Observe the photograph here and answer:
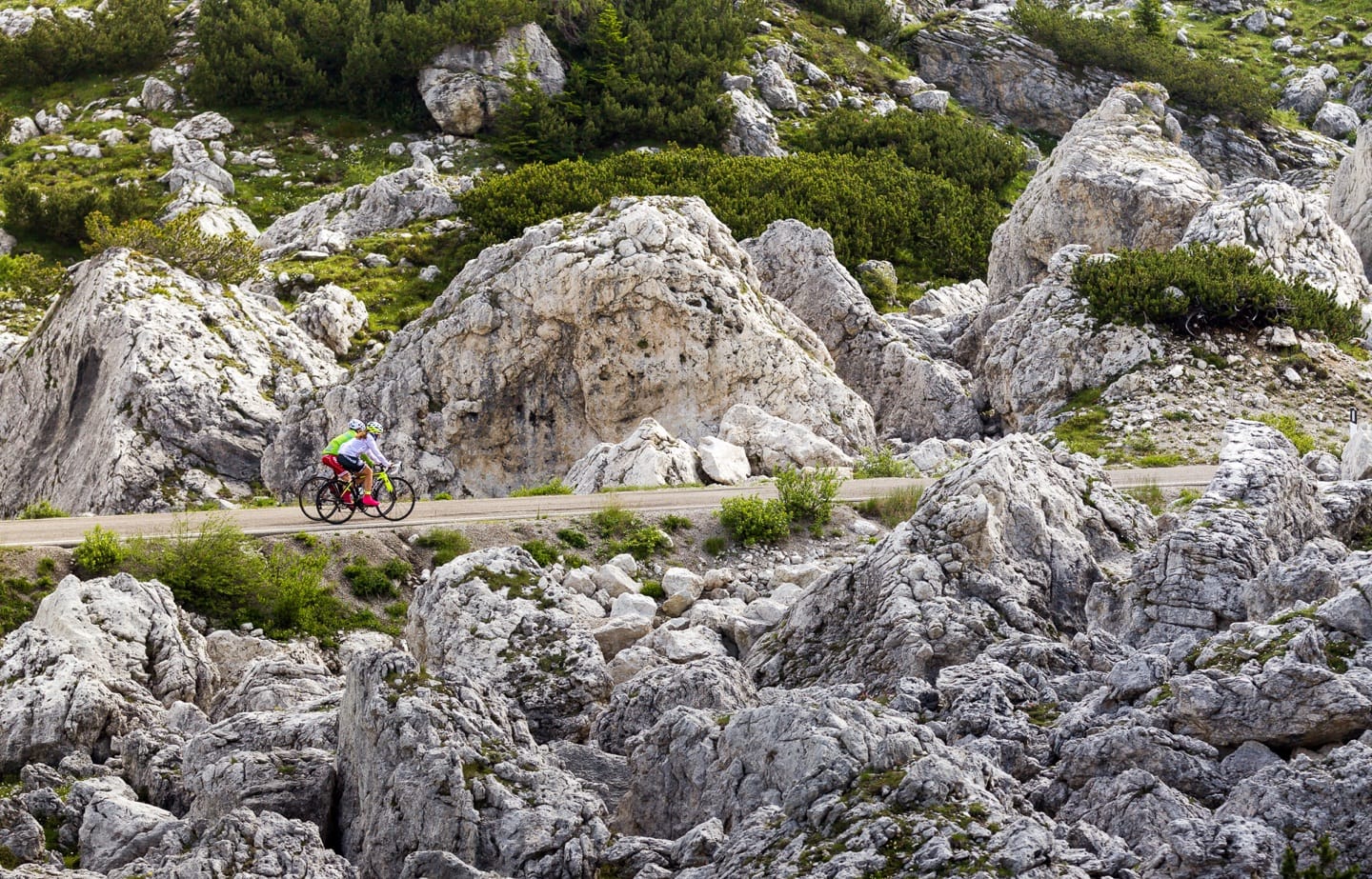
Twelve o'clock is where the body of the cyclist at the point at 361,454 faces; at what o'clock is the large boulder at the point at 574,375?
The large boulder is roughly at 10 o'clock from the cyclist.

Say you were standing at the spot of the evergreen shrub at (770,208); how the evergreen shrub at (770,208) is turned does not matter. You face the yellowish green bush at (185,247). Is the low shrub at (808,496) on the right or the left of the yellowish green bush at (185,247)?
left

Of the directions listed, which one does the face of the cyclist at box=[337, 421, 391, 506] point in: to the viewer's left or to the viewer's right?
to the viewer's right

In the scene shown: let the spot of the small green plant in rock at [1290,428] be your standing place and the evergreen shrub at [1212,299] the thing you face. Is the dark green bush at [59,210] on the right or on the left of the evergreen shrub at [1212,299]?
left

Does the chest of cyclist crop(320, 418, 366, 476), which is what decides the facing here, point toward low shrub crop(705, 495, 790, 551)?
yes

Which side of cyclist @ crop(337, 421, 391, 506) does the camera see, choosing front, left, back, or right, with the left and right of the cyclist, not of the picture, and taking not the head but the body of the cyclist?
right

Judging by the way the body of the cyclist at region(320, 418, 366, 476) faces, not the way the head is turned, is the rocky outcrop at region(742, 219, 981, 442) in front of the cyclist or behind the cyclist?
in front

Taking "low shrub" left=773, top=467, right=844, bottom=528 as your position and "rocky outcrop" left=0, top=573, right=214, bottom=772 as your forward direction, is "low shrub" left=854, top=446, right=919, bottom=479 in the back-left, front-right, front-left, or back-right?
back-right

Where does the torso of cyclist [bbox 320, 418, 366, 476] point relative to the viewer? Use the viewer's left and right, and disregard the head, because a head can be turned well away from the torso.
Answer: facing to the right of the viewer

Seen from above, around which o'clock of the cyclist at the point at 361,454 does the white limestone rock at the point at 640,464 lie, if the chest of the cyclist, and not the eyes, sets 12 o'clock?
The white limestone rock is roughly at 11 o'clock from the cyclist.
